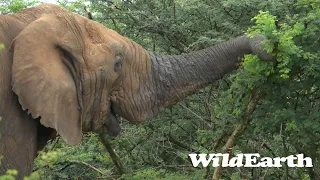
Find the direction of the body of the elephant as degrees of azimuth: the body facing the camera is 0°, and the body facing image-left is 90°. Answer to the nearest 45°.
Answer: approximately 270°

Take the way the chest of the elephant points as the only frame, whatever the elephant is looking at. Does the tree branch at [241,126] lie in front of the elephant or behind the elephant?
in front
